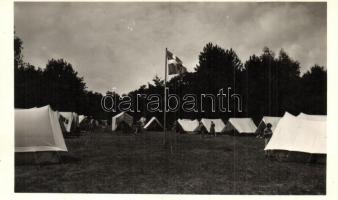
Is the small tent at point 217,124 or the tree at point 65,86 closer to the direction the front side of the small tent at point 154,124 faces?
the small tent

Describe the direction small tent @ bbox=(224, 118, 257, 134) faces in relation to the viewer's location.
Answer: facing the viewer and to the left of the viewer

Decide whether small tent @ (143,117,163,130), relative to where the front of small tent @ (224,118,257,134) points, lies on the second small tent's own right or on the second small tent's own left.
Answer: on the second small tent's own right

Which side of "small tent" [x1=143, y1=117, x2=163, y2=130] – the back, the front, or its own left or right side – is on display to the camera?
front

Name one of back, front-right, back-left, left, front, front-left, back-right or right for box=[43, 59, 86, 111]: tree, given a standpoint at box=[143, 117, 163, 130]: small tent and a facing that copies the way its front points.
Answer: right

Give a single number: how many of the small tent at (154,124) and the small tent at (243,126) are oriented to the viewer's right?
0

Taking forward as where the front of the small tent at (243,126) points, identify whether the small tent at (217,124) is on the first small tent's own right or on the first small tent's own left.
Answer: on the first small tent's own right

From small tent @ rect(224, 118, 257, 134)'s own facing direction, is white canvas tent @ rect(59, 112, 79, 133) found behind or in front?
in front

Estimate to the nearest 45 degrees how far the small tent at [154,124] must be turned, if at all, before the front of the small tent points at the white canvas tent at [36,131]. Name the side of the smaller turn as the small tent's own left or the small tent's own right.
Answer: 0° — it already faces it

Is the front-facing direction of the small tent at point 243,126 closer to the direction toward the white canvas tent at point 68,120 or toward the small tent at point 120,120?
the white canvas tent

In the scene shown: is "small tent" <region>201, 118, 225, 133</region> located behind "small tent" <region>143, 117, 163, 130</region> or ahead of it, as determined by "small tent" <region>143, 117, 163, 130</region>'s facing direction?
ahead
